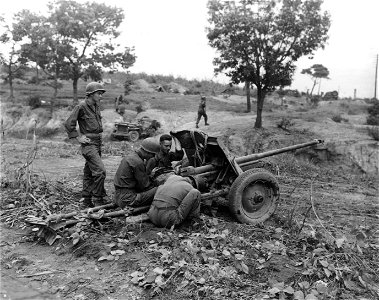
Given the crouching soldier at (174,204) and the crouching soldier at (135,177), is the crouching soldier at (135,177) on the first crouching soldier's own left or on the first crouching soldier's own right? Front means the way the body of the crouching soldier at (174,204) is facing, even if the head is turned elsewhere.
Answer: on the first crouching soldier's own left

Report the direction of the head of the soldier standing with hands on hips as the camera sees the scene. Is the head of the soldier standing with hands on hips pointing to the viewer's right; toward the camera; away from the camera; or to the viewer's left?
to the viewer's right

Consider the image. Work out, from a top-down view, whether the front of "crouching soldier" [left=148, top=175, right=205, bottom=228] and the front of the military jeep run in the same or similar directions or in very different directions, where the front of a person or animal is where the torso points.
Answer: very different directions

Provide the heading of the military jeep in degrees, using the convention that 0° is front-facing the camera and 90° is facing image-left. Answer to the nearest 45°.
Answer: approximately 45°

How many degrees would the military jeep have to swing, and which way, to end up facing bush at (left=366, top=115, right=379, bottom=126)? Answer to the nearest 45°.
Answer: approximately 135° to its left

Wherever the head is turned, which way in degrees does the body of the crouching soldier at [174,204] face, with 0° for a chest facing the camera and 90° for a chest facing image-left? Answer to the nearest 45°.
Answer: approximately 225°

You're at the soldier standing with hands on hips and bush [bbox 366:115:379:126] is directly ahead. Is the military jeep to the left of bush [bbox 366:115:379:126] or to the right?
left

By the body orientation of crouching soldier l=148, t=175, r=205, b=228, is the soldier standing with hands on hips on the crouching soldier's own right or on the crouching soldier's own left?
on the crouching soldier's own left

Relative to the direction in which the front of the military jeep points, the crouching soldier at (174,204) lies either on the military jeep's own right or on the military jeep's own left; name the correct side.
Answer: on the military jeep's own left

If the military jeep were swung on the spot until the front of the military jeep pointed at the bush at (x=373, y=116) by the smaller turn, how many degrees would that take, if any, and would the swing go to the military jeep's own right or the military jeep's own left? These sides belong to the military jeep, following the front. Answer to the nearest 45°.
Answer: approximately 135° to the military jeep's own left
